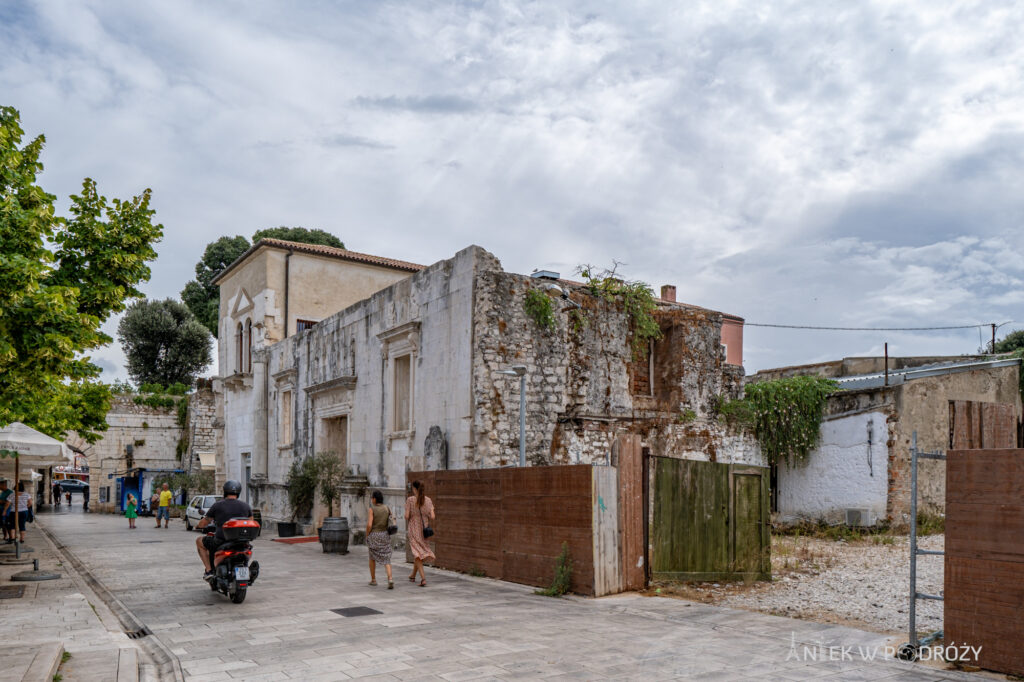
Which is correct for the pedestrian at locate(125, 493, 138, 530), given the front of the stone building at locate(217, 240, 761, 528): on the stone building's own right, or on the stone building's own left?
on the stone building's own right

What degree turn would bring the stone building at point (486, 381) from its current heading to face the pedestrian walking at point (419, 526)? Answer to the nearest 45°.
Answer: approximately 45° to its left

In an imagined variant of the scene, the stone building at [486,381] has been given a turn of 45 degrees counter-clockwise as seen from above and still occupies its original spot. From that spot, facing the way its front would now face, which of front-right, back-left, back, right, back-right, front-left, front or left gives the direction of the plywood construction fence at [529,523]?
front

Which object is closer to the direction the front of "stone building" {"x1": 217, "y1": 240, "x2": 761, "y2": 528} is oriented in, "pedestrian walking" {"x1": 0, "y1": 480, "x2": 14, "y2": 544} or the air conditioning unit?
the pedestrian walking

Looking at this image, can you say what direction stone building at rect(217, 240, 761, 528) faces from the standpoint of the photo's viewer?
facing the viewer and to the left of the viewer

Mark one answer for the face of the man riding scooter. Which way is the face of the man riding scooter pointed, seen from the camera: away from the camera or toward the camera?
away from the camera

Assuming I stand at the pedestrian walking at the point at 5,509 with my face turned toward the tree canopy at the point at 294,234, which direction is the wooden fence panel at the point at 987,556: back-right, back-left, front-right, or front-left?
back-right
